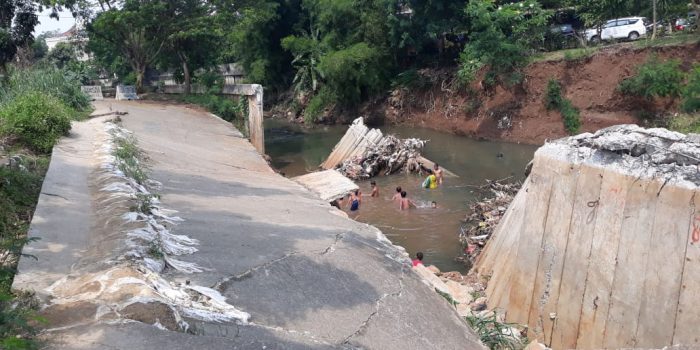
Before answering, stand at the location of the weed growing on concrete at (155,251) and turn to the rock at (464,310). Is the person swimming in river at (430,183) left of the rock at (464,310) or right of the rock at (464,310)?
left

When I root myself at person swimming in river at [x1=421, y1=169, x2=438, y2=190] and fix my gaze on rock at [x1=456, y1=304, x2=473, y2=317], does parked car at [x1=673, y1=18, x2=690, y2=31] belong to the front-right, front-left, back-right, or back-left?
back-left

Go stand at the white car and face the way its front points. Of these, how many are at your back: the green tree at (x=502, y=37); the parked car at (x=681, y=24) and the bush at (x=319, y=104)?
1

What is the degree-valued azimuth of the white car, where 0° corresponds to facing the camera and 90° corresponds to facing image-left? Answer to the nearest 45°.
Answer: approximately 90°

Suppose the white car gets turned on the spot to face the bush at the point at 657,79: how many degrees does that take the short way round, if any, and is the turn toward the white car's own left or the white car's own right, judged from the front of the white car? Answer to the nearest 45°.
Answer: approximately 90° to the white car's own left

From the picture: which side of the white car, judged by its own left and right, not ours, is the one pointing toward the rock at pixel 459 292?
left

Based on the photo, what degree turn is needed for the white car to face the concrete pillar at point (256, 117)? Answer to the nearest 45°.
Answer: approximately 45° to its left

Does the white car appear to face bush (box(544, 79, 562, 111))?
no

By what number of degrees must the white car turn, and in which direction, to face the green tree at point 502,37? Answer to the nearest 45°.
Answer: approximately 45° to its left

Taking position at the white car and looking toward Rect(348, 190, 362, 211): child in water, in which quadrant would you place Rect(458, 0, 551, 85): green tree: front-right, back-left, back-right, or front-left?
front-right

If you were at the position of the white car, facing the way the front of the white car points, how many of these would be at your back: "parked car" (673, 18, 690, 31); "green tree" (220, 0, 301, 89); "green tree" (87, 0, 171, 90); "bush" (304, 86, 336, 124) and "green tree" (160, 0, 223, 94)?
1

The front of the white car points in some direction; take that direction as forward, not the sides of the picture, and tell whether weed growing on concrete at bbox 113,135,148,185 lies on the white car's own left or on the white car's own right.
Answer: on the white car's own left

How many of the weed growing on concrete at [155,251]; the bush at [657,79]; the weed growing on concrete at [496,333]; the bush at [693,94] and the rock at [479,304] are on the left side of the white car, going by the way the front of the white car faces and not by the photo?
5

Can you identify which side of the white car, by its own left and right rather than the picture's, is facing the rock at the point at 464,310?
left

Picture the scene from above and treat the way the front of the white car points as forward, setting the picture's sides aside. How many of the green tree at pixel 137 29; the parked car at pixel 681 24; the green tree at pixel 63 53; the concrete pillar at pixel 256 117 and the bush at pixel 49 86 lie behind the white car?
1

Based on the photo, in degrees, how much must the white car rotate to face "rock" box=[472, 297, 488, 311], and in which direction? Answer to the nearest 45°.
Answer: approximately 90° to its left

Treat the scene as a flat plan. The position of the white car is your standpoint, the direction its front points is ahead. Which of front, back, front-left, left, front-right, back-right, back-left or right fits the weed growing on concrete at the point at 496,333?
left
